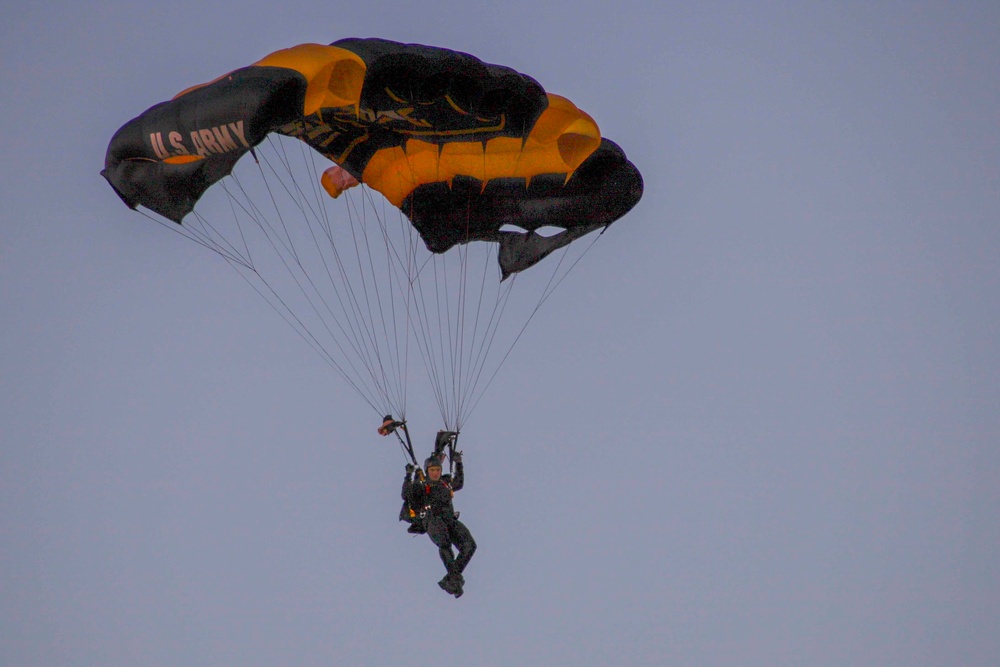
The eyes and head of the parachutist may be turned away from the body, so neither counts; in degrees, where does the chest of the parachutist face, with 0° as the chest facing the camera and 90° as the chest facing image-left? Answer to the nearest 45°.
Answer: approximately 315°
